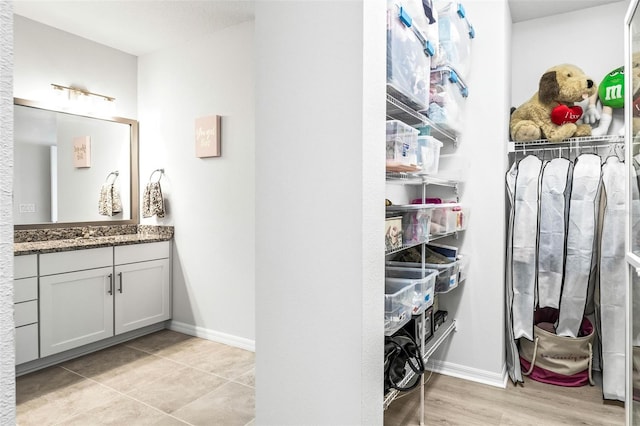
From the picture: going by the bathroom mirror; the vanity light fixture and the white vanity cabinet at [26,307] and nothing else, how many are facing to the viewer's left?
0

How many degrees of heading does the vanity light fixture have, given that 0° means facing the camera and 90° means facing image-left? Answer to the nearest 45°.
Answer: approximately 315°

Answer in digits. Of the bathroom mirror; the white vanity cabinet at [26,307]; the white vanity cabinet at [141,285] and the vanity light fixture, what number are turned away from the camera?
0

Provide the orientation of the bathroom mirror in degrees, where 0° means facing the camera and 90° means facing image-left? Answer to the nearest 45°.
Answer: approximately 315°

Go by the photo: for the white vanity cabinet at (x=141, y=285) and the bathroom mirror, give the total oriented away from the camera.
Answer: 0

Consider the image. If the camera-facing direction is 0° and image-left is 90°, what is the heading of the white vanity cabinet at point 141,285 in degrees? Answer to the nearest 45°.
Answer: approximately 315°

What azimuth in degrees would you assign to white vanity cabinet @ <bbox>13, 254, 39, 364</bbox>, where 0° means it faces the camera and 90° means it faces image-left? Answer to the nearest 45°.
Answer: approximately 315°
